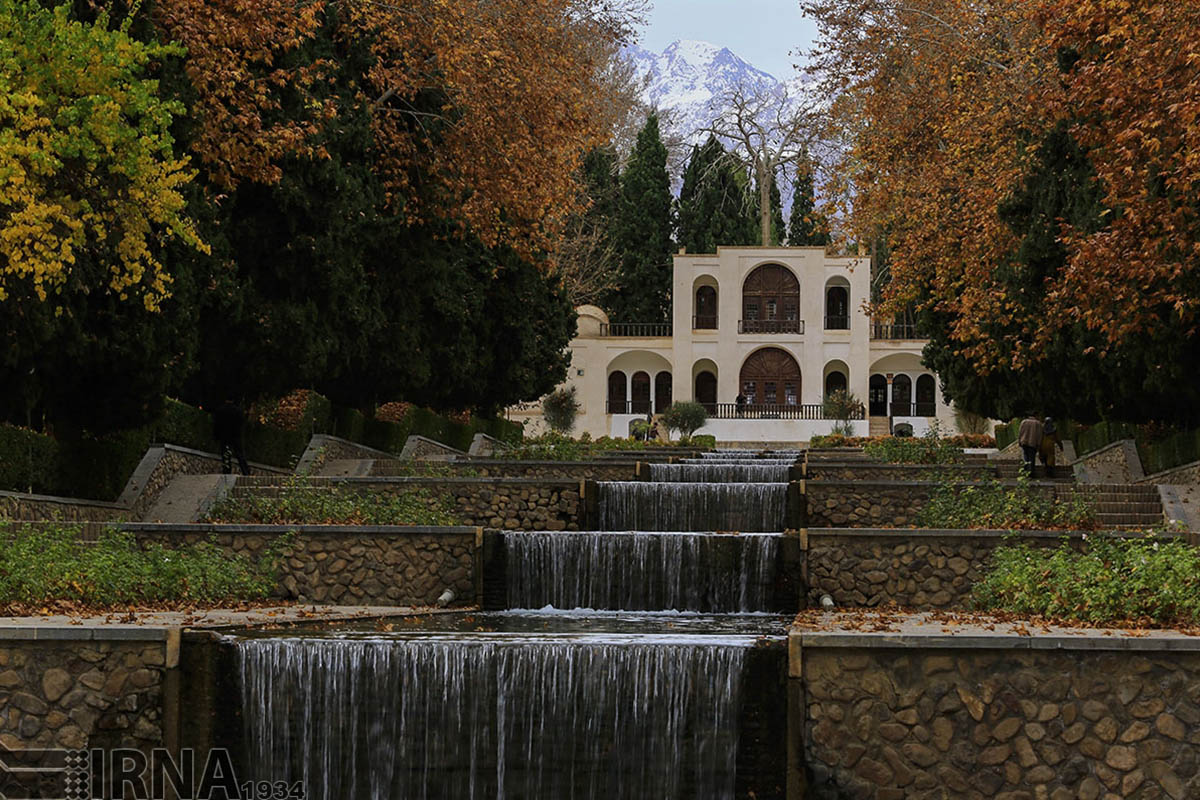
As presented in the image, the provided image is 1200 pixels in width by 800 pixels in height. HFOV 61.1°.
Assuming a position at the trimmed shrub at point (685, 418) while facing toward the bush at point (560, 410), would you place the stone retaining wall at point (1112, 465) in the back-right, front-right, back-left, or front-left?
back-left
